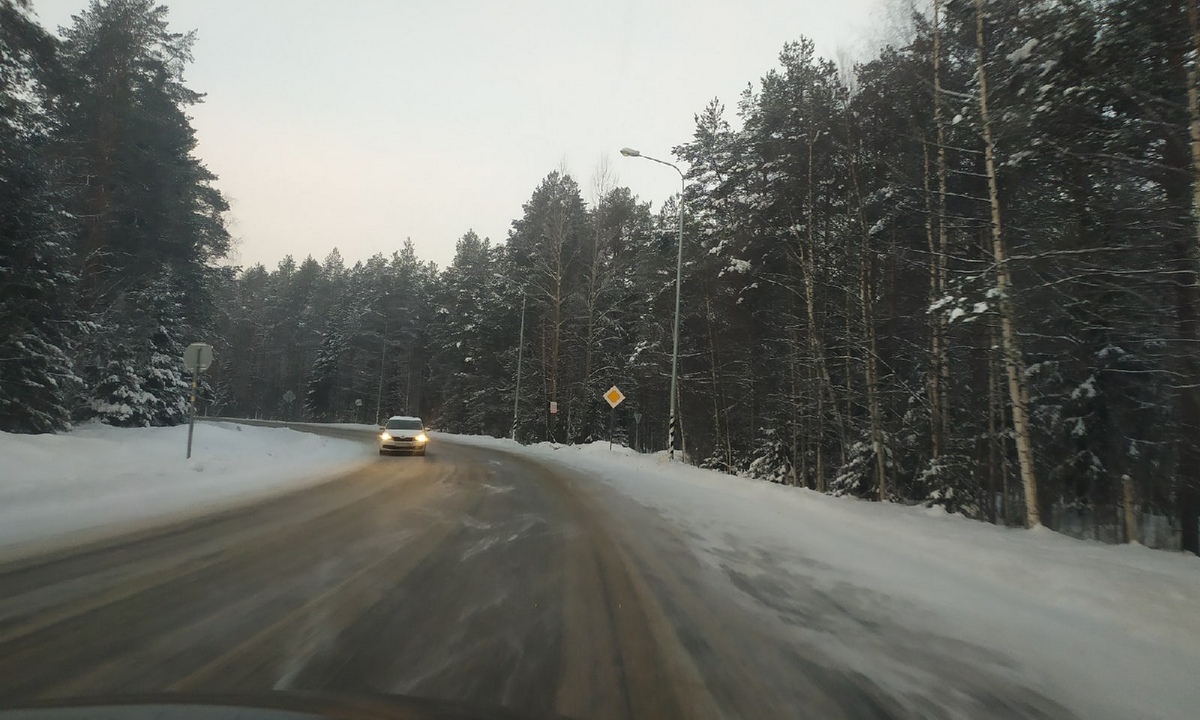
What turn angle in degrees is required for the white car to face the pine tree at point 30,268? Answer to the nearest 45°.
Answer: approximately 45° to its right

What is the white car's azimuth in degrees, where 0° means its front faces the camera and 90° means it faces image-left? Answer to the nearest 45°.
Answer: approximately 0°
